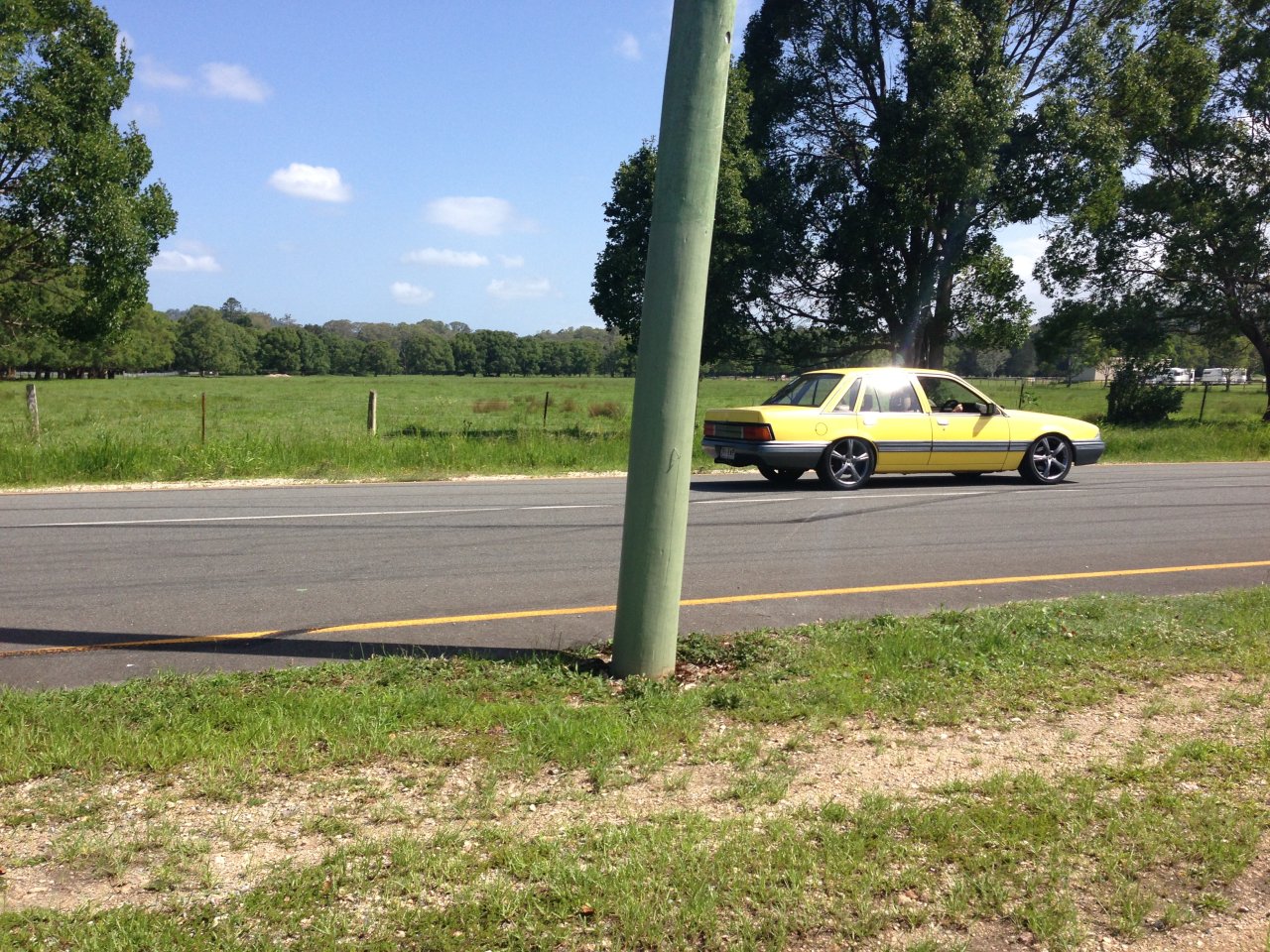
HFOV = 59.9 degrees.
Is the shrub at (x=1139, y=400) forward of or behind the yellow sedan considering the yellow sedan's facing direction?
forward

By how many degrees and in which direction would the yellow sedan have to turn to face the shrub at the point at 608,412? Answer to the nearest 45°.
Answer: approximately 90° to its left

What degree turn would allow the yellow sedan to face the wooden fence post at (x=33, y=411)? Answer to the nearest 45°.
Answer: approximately 135° to its left

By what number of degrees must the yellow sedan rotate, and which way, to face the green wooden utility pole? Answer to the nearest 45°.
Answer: approximately 135° to its right

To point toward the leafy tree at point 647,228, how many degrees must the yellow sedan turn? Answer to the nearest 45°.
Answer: approximately 90° to its left

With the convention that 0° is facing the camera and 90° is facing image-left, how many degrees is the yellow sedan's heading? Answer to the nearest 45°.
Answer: approximately 225°

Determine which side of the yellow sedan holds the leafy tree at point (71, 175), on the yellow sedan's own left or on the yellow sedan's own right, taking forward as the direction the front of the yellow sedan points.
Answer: on the yellow sedan's own left

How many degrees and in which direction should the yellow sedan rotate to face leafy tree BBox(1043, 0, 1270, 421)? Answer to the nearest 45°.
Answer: approximately 45° to its left

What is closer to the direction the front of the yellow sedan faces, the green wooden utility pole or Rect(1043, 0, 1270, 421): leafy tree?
the leafy tree

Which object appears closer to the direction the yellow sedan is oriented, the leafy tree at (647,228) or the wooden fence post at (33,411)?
the leafy tree

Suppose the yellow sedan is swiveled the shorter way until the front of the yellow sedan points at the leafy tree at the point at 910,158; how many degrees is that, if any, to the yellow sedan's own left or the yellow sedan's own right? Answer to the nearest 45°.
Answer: approximately 45° to the yellow sedan's own left
